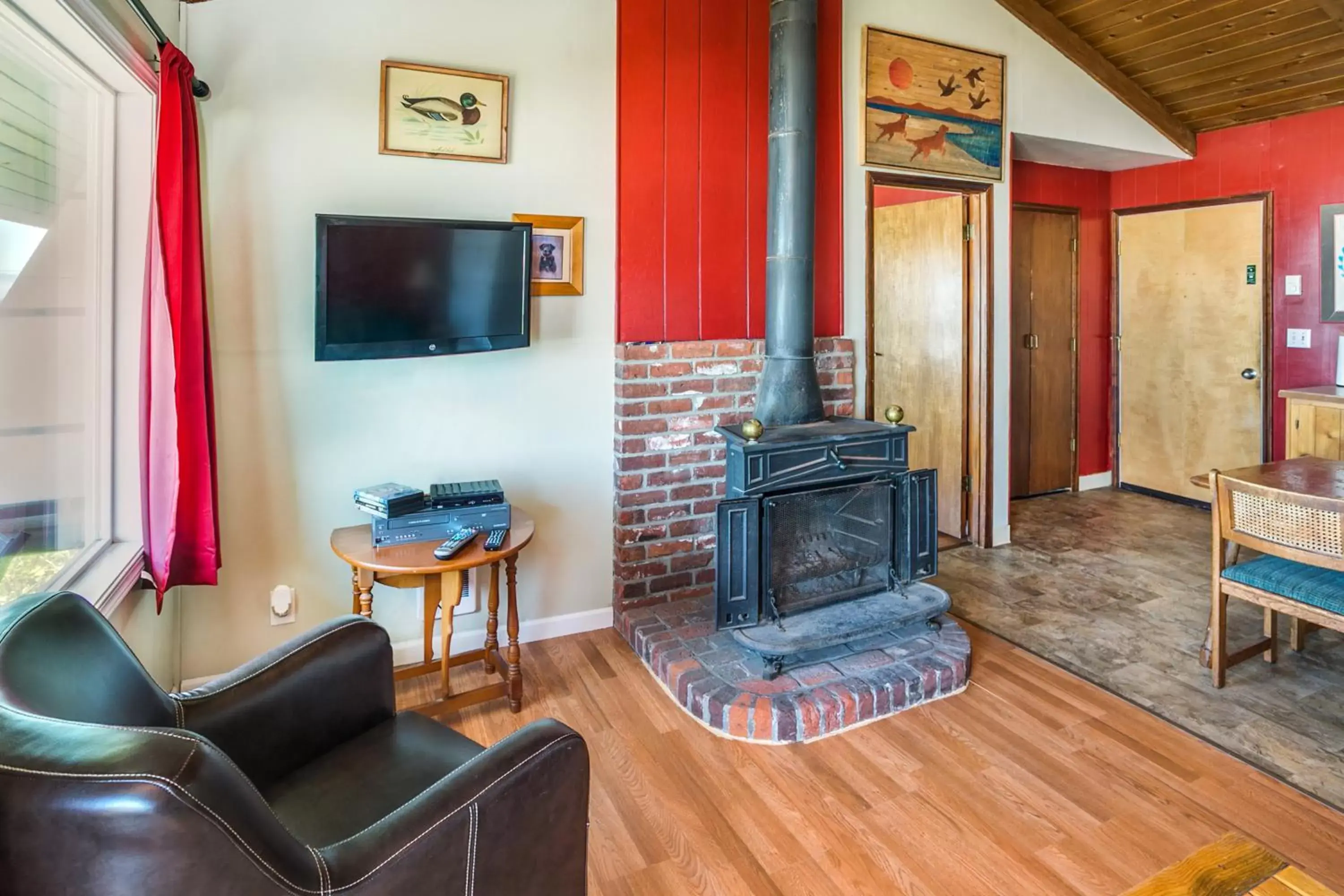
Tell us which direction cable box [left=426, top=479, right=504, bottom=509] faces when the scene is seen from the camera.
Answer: facing the viewer

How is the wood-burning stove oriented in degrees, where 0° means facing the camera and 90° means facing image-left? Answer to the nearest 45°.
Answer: approximately 315°

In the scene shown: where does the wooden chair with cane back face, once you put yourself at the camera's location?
facing away from the viewer and to the right of the viewer

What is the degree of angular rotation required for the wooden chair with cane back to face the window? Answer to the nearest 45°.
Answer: approximately 180°

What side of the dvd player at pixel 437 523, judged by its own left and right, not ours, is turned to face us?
front

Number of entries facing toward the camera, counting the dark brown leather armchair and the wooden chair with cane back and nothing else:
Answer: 0

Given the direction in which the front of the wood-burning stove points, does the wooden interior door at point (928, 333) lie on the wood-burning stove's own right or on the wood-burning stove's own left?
on the wood-burning stove's own left
